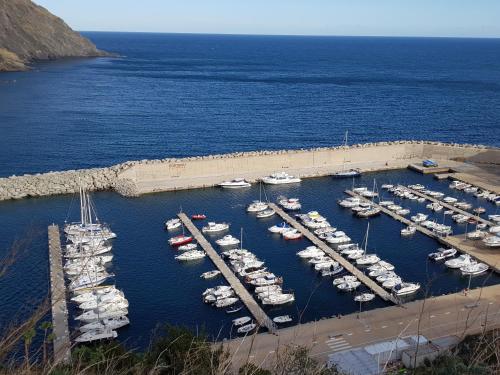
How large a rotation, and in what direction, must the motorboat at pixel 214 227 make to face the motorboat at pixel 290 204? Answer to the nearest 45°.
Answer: approximately 45° to its left

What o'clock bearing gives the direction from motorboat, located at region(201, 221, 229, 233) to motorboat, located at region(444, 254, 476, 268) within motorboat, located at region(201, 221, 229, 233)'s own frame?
motorboat, located at region(444, 254, 476, 268) is roughly at 1 o'clock from motorboat, located at region(201, 221, 229, 233).

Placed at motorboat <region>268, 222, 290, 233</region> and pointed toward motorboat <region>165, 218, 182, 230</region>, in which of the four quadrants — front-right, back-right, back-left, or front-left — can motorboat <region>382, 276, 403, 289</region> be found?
back-left

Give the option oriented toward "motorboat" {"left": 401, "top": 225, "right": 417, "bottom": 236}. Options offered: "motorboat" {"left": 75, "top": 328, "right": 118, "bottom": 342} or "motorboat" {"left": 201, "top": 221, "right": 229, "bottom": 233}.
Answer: "motorboat" {"left": 201, "top": 221, "right": 229, "bottom": 233}

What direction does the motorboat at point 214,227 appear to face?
to the viewer's right

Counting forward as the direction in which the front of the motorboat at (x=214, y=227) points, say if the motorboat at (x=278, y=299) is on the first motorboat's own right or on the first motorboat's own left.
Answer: on the first motorboat's own right

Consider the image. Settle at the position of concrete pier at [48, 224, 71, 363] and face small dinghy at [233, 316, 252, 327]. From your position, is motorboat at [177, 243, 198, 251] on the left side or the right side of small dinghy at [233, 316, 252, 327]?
left
